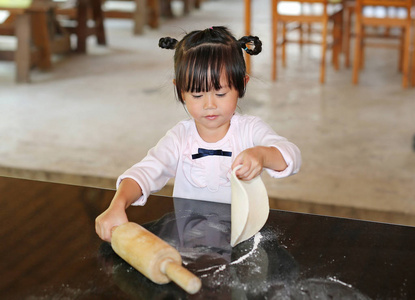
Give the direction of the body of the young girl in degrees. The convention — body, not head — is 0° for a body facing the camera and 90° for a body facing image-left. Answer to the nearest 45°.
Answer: approximately 0°

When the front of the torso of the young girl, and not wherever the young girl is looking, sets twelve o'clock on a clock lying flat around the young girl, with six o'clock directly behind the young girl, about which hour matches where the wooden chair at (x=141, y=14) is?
The wooden chair is roughly at 6 o'clock from the young girl.

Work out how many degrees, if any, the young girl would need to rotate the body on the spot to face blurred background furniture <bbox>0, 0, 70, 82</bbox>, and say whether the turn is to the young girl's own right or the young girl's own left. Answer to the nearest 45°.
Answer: approximately 180°

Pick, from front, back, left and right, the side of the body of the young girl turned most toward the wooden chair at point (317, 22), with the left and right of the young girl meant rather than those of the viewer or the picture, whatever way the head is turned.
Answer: back

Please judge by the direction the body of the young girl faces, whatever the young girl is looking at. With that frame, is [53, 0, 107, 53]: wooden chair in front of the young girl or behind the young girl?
behind
